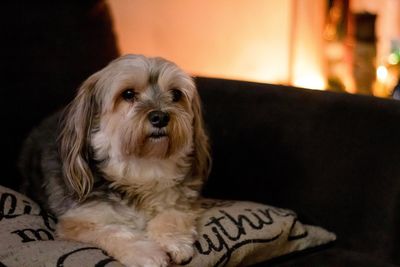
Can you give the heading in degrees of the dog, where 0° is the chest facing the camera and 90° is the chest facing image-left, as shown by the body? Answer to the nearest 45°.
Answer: approximately 315°
